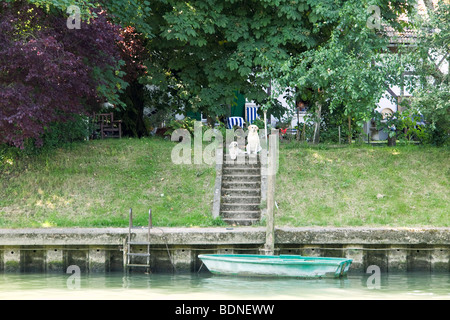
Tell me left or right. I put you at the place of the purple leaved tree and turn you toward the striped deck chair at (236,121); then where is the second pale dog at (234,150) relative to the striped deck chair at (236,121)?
right

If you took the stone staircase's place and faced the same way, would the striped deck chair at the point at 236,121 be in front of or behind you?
behind

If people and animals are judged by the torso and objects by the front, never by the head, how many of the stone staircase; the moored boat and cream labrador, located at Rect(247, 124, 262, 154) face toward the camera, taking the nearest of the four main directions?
2

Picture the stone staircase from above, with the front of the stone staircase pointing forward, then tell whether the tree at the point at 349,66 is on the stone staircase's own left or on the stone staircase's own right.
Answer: on the stone staircase's own left

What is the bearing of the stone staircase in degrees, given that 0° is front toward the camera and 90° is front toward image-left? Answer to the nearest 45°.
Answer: approximately 0°

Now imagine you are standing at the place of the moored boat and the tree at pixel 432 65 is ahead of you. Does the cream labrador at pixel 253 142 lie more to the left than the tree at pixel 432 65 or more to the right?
left

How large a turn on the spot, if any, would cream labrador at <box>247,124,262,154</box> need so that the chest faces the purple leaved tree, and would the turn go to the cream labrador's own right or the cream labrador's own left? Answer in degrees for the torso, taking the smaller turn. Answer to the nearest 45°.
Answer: approximately 45° to the cream labrador's own right

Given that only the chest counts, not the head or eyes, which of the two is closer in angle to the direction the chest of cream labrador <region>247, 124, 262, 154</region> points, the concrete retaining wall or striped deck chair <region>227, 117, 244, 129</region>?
the concrete retaining wall

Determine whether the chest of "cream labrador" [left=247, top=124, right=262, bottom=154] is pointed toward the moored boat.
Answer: yes
